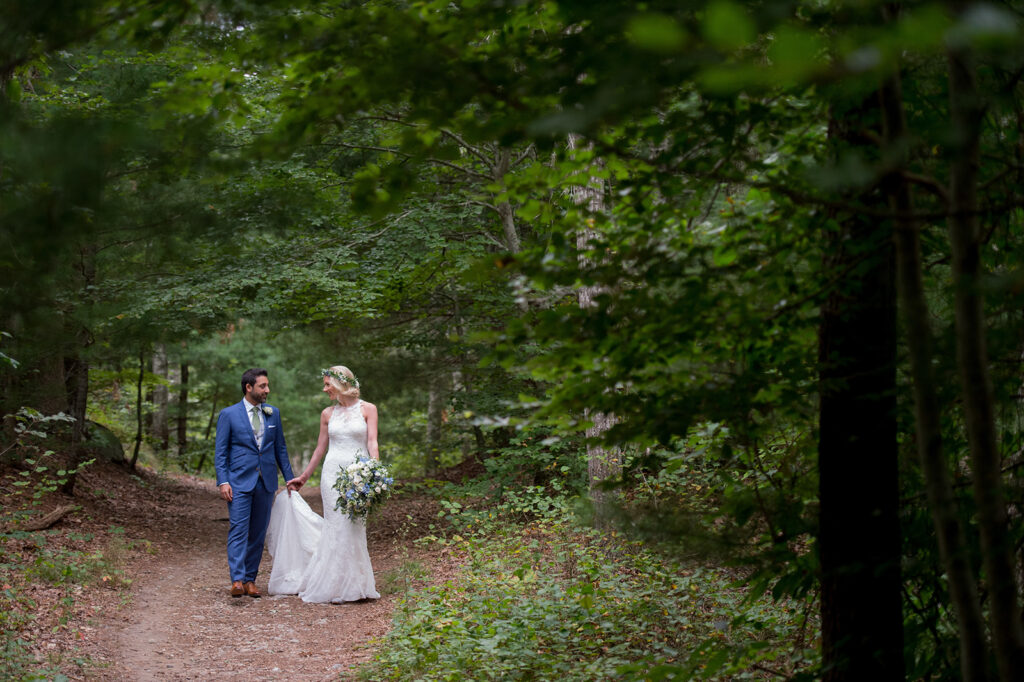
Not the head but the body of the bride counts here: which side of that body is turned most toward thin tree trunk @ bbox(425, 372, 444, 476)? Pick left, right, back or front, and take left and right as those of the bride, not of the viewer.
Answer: back

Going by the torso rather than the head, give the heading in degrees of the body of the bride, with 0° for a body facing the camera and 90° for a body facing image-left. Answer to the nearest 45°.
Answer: approximately 0°

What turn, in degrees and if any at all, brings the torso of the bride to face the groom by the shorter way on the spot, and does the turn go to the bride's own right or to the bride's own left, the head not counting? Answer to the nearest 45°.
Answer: approximately 90° to the bride's own right

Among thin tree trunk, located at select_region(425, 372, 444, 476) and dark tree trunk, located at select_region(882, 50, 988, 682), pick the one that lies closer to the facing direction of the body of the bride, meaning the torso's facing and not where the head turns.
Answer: the dark tree trunk

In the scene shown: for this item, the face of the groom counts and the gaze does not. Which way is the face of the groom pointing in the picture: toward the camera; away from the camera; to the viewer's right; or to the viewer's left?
to the viewer's right

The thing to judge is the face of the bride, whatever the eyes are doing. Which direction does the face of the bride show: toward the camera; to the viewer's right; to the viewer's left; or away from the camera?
to the viewer's left
